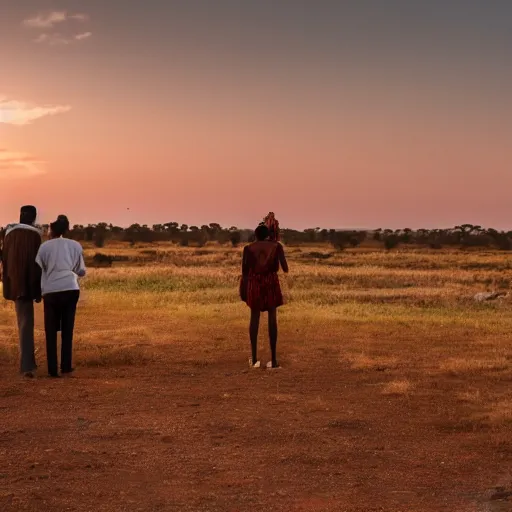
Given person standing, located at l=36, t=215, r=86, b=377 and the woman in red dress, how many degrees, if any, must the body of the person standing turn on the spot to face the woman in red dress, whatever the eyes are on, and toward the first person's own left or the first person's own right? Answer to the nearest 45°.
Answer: approximately 90° to the first person's own right

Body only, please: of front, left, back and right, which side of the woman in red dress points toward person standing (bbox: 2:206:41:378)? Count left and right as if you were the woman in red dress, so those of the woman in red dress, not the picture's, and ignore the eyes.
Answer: left

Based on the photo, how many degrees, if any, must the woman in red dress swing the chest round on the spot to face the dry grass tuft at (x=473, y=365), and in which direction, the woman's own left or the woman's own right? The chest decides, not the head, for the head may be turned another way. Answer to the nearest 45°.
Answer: approximately 90° to the woman's own right

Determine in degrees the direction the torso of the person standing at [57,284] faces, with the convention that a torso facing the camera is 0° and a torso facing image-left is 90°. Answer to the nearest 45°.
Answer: approximately 180°

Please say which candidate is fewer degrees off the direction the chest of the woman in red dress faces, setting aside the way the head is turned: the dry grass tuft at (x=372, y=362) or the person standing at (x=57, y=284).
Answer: the dry grass tuft

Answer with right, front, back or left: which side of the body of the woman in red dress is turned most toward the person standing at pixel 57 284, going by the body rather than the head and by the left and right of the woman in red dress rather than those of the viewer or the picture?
left

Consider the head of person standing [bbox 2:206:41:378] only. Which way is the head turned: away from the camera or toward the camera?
away from the camera

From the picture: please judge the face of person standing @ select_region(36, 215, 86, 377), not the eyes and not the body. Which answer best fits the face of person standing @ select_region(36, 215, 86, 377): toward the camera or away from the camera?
away from the camera

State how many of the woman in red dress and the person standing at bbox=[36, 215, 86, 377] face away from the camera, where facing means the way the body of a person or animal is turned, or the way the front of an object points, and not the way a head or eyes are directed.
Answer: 2

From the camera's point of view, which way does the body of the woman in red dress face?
away from the camera
